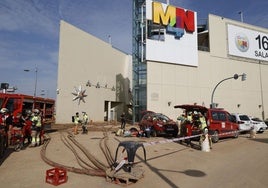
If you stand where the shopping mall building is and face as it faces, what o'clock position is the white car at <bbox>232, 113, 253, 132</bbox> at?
The white car is roughly at 11 o'clock from the shopping mall building.

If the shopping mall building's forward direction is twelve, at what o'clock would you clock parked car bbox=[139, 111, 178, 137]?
The parked car is roughly at 12 o'clock from the shopping mall building.

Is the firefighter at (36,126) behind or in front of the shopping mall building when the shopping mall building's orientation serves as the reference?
in front

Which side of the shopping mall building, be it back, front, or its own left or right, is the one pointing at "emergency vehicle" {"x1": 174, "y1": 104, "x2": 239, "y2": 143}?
front

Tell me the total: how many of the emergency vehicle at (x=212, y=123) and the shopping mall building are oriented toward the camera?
1

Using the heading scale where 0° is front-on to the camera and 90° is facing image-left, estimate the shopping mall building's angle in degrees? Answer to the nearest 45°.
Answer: approximately 0°
